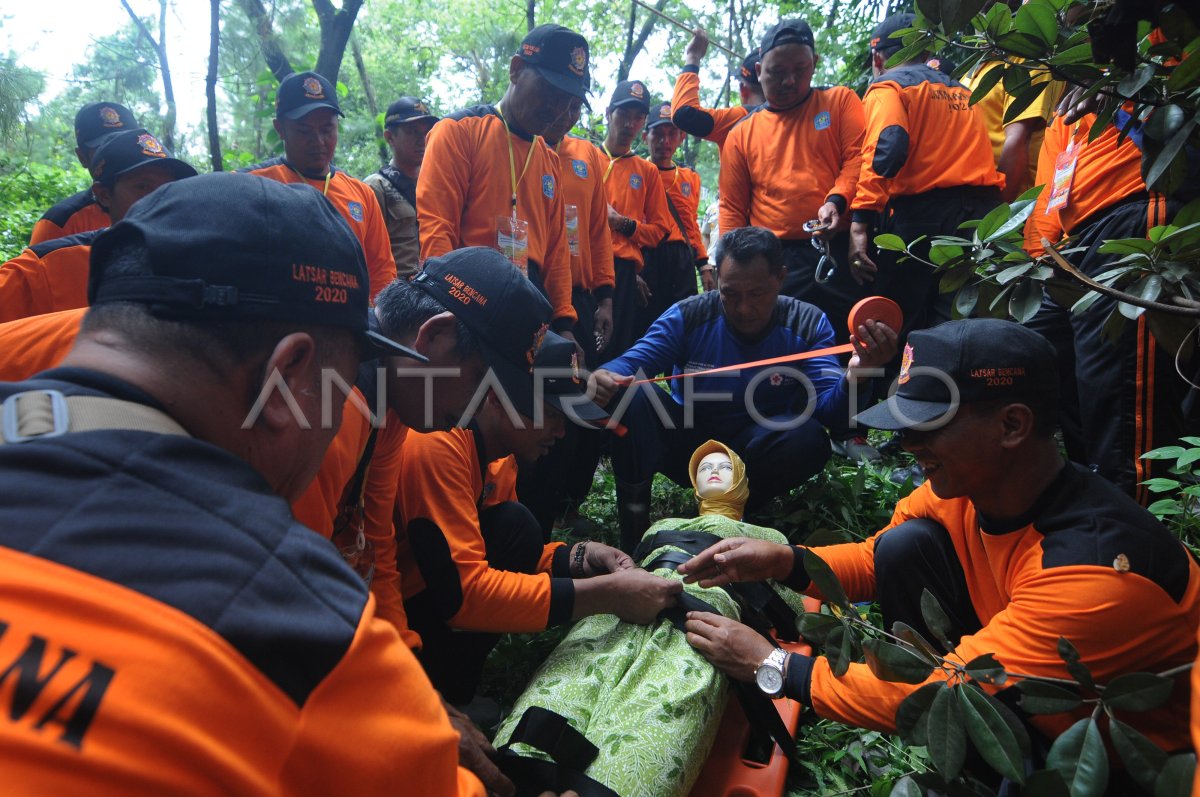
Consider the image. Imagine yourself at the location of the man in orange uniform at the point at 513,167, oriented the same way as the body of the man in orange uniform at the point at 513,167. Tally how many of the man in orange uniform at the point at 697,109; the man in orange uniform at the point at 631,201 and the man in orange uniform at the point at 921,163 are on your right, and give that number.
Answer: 0

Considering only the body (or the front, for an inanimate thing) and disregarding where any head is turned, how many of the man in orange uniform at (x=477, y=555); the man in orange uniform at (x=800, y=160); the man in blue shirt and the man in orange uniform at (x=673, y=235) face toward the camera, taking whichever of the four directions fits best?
3

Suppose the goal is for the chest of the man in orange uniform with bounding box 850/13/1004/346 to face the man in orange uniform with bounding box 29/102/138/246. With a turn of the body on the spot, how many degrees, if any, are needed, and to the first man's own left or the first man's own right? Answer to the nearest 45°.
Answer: approximately 90° to the first man's own left

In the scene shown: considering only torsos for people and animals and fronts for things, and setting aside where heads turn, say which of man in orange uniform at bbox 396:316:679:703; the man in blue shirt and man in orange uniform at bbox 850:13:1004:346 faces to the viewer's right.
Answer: man in orange uniform at bbox 396:316:679:703

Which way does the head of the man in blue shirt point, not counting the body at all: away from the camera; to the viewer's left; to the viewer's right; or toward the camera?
toward the camera

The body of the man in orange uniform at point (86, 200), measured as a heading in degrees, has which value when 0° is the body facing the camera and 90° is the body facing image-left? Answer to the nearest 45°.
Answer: approximately 315°

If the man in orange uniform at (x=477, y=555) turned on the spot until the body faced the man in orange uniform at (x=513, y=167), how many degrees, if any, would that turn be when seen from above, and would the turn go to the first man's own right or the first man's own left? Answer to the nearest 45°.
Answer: approximately 90° to the first man's own left

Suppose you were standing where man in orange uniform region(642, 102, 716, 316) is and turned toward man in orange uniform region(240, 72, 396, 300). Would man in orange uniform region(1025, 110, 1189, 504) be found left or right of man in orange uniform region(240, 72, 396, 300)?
left

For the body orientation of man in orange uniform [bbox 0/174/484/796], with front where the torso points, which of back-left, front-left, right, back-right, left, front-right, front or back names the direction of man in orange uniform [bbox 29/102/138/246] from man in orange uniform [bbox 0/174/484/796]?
front-left

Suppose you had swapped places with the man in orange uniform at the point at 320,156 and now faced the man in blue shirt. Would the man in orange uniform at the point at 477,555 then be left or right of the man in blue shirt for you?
right

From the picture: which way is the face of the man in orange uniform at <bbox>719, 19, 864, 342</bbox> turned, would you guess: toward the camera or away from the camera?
toward the camera

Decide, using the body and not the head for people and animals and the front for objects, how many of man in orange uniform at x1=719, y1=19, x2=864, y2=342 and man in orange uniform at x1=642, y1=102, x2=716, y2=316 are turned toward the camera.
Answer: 2

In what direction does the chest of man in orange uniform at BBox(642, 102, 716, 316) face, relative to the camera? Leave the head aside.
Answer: toward the camera

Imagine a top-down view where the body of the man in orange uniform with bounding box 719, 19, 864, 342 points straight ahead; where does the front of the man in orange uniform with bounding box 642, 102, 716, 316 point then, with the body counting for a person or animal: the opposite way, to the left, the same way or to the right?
the same way

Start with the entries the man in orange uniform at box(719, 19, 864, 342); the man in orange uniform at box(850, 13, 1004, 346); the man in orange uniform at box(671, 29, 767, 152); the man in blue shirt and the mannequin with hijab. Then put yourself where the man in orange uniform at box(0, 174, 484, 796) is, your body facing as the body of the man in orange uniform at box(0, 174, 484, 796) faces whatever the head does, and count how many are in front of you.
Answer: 5

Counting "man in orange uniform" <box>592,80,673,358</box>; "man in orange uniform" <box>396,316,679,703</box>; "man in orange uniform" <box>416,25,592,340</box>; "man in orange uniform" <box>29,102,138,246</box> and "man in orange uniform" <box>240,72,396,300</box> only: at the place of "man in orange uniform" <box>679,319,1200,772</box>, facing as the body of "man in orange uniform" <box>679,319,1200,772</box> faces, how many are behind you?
0

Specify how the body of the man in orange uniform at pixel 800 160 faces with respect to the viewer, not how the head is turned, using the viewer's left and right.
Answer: facing the viewer

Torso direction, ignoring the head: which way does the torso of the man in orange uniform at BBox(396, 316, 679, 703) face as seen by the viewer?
to the viewer's right
